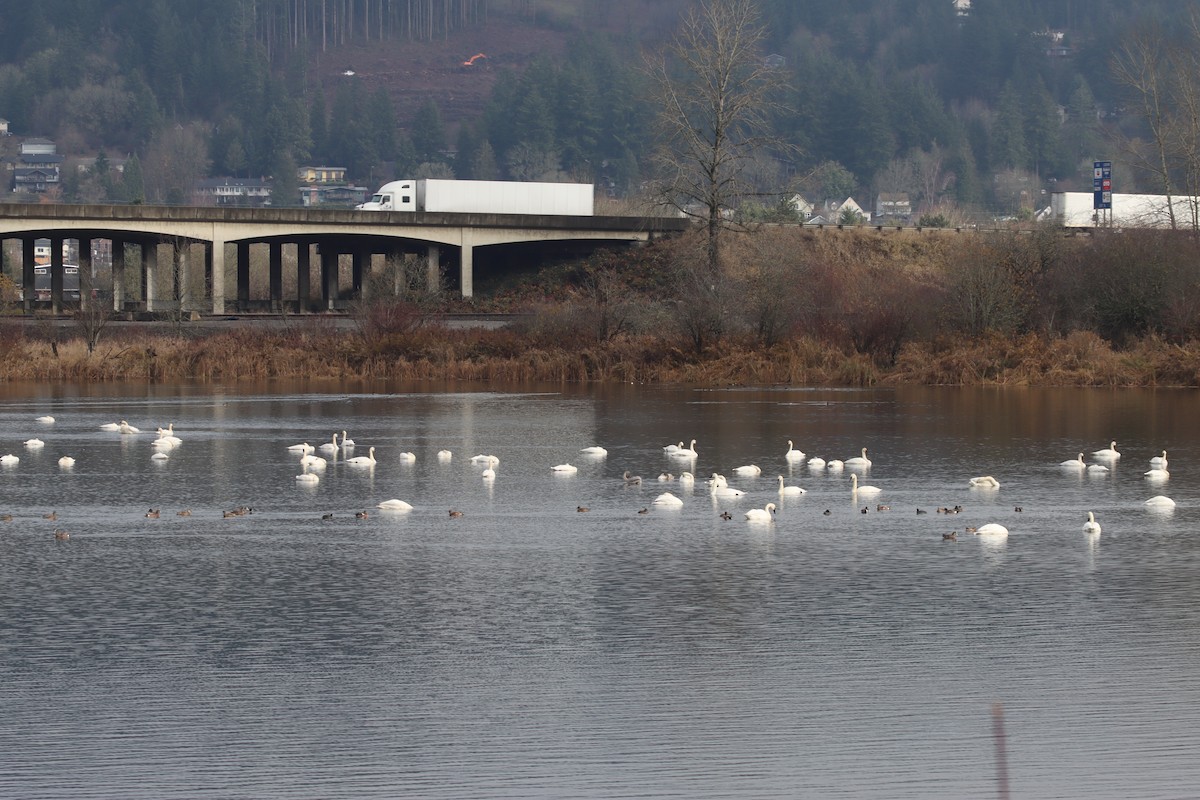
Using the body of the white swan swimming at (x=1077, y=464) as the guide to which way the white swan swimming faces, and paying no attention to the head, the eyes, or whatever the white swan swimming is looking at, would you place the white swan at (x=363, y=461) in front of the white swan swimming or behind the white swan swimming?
behind

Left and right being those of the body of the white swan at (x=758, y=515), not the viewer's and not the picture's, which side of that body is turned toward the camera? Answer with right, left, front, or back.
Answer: right

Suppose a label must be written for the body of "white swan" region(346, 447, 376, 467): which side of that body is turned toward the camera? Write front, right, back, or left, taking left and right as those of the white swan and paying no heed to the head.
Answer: right

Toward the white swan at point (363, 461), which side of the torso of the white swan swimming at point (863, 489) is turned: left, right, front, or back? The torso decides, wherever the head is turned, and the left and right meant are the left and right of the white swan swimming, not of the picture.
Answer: front

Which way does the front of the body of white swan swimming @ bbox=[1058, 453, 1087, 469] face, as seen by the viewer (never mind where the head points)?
to the viewer's right

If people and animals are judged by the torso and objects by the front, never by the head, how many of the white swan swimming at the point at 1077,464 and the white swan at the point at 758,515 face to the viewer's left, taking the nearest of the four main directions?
0

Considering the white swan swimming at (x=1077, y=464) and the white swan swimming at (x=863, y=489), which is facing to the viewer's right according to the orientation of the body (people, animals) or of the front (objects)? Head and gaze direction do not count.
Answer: the white swan swimming at (x=1077, y=464)

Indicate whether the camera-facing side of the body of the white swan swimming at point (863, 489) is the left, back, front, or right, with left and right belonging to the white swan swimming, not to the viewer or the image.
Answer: left
